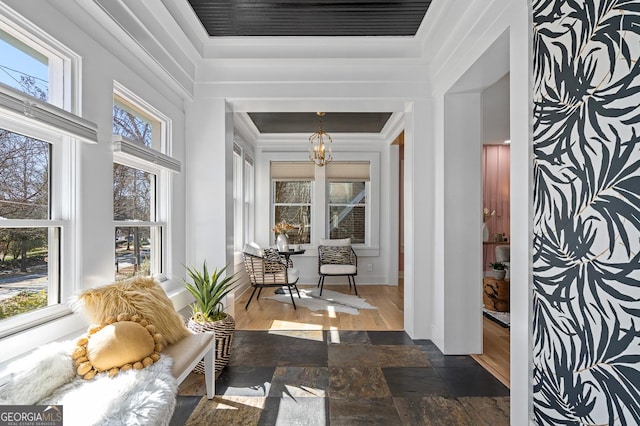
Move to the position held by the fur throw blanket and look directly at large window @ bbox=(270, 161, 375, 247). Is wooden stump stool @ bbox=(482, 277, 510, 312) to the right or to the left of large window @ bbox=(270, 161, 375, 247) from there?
right

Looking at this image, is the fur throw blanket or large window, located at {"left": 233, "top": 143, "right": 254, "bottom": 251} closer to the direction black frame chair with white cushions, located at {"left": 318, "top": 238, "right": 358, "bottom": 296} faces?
the fur throw blanket

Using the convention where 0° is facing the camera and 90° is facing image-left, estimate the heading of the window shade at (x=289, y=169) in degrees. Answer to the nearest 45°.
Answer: approximately 0°

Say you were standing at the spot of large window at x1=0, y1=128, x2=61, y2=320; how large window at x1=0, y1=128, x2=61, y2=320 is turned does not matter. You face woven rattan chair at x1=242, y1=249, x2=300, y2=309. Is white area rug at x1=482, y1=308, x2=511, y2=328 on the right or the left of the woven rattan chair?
right

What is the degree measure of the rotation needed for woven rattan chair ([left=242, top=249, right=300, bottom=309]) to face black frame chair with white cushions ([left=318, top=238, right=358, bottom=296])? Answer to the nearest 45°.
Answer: approximately 45° to its left
